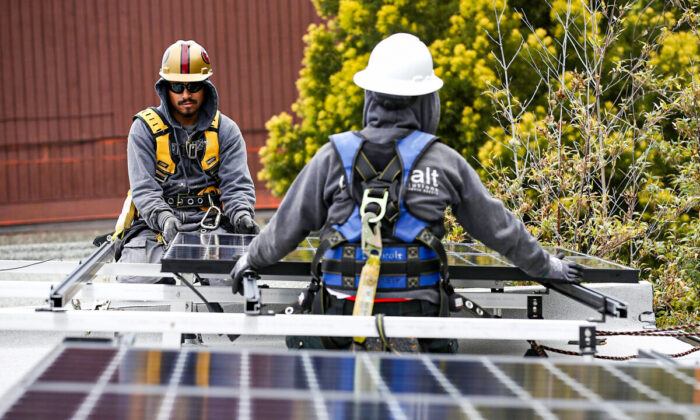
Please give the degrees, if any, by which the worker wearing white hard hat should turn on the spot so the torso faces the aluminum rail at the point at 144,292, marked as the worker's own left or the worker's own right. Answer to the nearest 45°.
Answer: approximately 45° to the worker's own left

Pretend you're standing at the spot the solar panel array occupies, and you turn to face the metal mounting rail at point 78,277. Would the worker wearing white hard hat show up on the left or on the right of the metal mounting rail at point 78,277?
right

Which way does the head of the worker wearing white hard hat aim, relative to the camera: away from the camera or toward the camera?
away from the camera

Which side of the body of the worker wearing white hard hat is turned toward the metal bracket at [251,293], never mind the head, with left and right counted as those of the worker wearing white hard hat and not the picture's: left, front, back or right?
left

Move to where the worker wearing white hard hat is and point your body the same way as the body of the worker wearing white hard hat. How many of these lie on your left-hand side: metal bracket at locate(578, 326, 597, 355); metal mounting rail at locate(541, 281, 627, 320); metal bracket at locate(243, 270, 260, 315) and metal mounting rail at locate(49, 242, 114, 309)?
2

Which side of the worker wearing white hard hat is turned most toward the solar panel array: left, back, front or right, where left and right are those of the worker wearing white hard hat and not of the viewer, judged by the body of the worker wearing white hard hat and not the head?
back

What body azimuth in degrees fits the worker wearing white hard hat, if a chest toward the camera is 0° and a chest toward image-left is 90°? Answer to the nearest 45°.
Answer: approximately 180°

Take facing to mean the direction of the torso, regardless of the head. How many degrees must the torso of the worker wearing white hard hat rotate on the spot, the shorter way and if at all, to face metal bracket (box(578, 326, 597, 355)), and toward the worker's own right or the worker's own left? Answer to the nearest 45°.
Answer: approximately 90° to the worker's own right

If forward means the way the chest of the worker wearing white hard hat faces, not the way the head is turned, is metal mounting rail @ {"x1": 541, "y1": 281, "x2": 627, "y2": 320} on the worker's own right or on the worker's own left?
on the worker's own right

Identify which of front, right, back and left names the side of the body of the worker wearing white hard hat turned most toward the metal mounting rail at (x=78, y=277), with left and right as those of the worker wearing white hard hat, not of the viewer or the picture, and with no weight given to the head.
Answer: left

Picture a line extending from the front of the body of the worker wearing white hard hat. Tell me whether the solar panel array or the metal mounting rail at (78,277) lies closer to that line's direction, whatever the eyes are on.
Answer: the metal mounting rail
